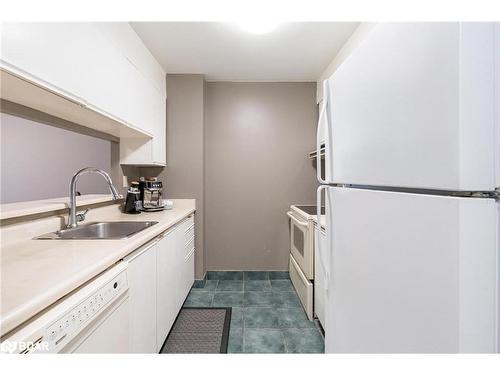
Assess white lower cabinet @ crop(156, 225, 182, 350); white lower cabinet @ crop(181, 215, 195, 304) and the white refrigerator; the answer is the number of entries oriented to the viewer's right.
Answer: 2

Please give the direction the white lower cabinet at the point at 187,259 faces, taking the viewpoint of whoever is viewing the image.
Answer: facing to the right of the viewer

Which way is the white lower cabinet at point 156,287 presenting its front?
to the viewer's right

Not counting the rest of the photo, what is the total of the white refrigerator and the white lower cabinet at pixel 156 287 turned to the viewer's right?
1

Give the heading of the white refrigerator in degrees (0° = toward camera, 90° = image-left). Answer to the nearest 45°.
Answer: approximately 45°

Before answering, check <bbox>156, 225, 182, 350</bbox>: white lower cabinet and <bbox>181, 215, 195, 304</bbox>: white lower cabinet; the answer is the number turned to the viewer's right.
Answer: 2

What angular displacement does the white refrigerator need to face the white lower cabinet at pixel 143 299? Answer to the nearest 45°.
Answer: approximately 45° to its right

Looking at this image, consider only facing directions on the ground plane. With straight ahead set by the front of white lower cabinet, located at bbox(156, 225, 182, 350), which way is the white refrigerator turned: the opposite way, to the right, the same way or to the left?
the opposite way
